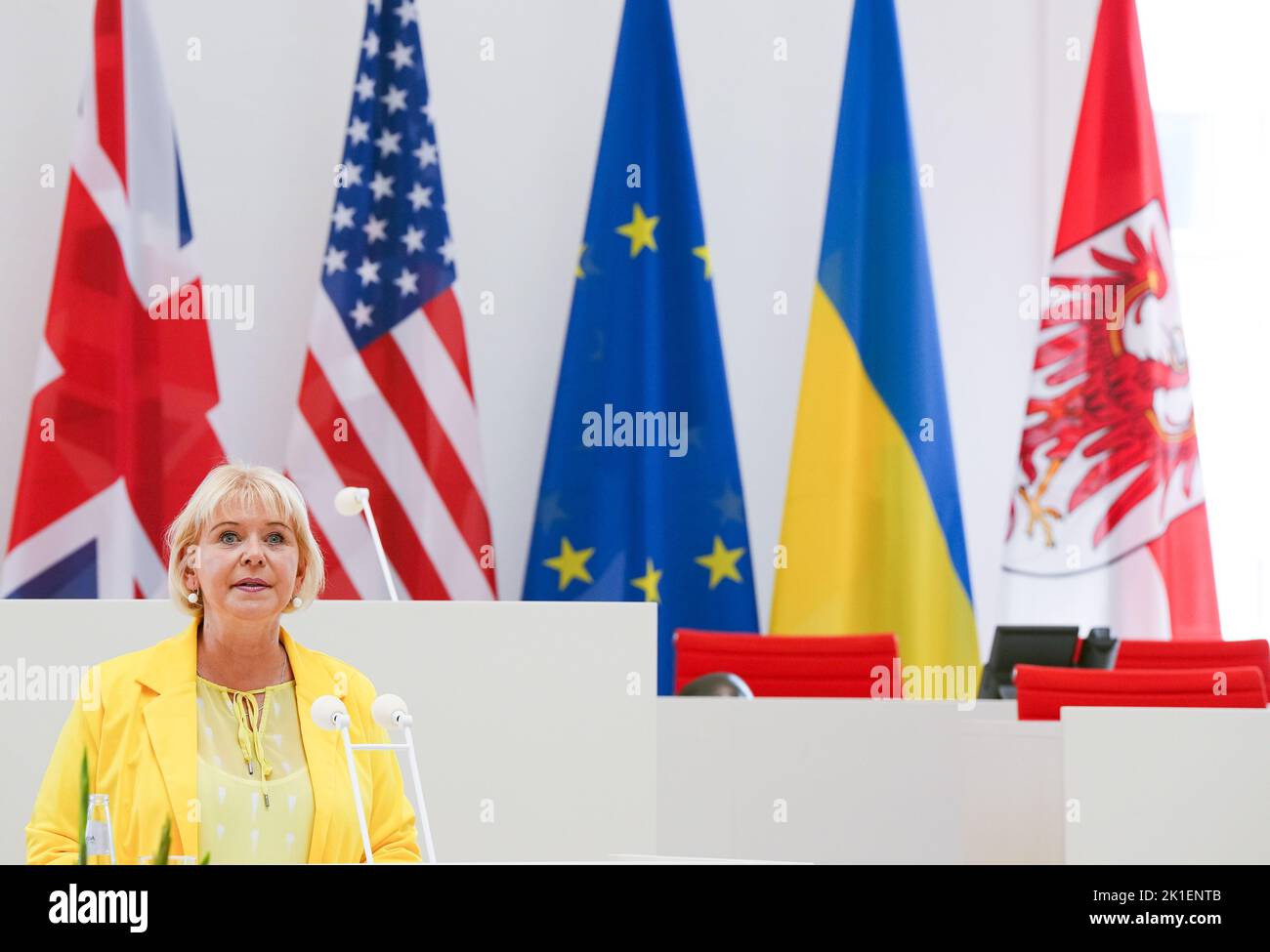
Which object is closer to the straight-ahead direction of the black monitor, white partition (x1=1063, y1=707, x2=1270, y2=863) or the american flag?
the american flag

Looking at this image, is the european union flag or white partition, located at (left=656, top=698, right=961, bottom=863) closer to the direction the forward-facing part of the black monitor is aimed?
the european union flag

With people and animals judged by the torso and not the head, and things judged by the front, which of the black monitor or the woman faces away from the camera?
the black monitor

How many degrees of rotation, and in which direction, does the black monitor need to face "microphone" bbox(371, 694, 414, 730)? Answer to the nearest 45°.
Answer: approximately 180°

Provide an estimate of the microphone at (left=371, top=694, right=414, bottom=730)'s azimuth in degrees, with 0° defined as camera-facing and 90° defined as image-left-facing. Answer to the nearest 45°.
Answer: approximately 135°

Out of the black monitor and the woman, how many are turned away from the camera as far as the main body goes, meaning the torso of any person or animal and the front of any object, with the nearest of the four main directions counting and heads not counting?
1

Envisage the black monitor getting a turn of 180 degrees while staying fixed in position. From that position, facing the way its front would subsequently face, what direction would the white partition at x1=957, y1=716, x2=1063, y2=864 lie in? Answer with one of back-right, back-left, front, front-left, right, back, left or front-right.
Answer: front

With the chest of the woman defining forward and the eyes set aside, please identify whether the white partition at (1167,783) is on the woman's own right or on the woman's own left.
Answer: on the woman's own left

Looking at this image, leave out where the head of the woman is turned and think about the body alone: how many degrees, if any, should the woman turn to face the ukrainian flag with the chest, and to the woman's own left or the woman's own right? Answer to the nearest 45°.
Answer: approximately 135° to the woman's own left

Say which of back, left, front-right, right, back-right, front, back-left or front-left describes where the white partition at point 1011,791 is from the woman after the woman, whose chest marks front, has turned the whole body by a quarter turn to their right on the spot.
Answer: back-right

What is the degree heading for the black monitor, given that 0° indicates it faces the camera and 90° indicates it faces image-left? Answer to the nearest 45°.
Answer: approximately 180°
